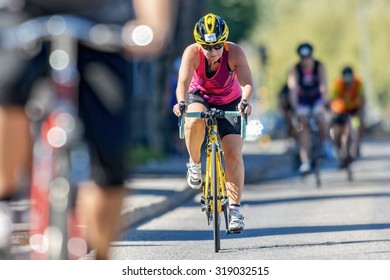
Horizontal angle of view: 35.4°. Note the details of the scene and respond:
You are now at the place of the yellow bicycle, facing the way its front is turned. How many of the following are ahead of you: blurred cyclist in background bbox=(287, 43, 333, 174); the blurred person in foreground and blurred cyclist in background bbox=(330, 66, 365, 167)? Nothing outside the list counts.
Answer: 1

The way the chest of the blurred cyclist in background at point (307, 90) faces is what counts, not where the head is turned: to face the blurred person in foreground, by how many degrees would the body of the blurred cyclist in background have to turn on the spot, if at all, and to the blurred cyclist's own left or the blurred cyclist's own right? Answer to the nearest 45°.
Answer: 0° — they already face them

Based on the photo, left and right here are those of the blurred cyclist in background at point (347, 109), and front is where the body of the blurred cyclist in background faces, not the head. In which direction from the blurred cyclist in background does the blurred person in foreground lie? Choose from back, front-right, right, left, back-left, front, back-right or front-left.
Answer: front

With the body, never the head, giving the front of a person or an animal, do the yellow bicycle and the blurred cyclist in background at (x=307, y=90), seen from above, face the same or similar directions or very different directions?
same or similar directions

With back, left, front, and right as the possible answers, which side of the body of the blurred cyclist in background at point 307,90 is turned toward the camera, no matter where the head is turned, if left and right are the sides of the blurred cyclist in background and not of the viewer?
front

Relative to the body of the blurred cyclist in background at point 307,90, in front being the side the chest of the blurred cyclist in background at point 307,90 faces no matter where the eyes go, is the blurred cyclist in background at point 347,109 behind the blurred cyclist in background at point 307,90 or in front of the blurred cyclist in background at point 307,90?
behind

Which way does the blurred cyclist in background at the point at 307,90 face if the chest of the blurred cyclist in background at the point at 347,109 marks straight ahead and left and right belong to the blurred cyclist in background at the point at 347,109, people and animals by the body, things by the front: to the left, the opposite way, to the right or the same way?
the same way

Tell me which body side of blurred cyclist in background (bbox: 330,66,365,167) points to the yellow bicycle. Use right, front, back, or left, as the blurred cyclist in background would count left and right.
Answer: front

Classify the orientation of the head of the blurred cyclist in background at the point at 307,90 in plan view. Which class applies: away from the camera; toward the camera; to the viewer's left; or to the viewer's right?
toward the camera

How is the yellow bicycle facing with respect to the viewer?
toward the camera

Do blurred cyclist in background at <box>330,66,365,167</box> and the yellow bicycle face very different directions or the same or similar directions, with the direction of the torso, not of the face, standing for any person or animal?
same or similar directions

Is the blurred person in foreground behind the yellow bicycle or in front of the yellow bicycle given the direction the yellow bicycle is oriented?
in front

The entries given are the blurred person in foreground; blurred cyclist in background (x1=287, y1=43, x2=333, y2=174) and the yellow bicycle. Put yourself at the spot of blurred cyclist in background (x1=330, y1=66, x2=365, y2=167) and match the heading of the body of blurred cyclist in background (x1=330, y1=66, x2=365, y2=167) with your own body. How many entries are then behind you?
0
